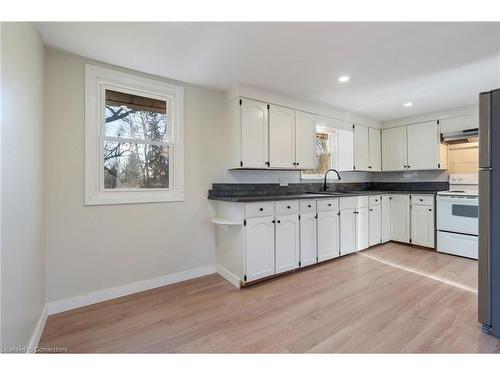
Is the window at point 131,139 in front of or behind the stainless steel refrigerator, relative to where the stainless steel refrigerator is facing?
in front

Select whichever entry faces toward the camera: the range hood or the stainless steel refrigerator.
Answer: the range hood

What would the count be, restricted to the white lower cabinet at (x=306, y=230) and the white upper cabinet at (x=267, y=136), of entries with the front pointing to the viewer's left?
0

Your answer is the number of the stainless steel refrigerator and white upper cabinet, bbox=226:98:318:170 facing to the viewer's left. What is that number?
1

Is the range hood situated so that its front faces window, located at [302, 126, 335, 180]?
no

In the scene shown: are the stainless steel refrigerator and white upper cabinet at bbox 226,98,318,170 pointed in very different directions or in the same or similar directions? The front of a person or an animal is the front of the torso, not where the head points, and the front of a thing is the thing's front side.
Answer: very different directions

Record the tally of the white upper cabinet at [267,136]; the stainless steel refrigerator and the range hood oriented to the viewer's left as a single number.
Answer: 1

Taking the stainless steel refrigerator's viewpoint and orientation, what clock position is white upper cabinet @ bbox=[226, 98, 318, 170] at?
The white upper cabinet is roughly at 12 o'clock from the stainless steel refrigerator.

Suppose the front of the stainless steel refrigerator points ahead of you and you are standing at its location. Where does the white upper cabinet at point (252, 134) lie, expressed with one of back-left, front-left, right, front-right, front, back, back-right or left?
front

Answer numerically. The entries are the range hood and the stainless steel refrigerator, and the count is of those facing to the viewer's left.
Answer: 1

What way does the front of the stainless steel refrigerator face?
to the viewer's left

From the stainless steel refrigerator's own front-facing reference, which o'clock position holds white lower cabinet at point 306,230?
The white lower cabinet is roughly at 12 o'clock from the stainless steel refrigerator.

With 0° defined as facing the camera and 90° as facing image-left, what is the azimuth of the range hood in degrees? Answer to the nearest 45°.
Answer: approximately 0°

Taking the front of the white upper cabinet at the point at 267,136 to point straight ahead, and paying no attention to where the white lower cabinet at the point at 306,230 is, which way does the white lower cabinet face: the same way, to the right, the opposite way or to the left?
the same way
